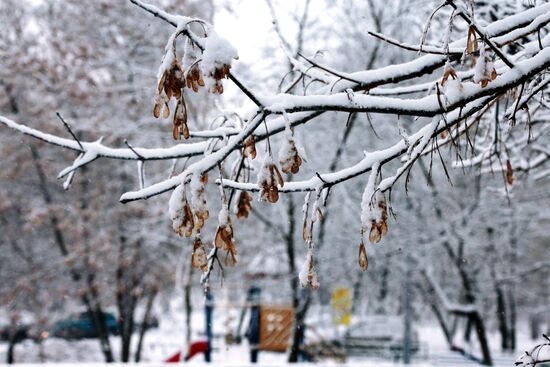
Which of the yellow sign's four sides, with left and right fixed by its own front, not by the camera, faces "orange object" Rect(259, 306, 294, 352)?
right

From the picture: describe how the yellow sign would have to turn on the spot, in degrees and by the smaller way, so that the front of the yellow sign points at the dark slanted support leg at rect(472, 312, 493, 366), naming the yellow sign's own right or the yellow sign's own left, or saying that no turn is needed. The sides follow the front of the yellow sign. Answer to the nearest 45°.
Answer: approximately 45° to the yellow sign's own left

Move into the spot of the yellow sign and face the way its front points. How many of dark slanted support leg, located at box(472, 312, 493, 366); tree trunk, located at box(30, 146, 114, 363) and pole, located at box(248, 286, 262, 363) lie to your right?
2

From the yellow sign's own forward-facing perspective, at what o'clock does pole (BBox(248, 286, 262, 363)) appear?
The pole is roughly at 3 o'clock from the yellow sign.

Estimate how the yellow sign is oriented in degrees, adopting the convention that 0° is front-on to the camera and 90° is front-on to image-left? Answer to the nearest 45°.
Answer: approximately 0°
